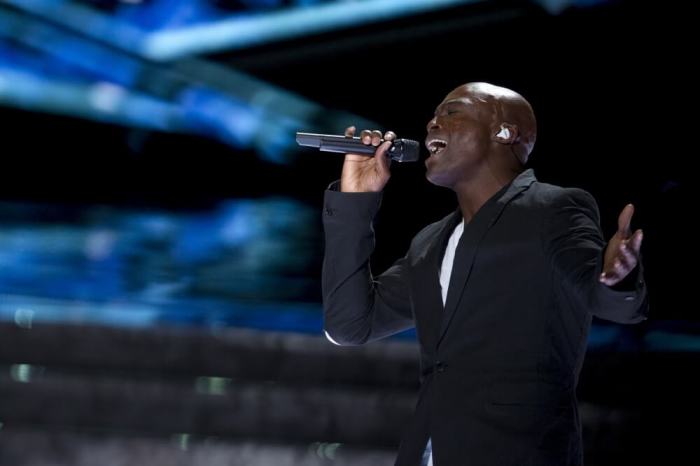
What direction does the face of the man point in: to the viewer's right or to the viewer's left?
to the viewer's left

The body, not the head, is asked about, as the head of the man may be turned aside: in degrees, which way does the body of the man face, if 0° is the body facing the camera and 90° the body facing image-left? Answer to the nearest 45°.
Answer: approximately 45°
